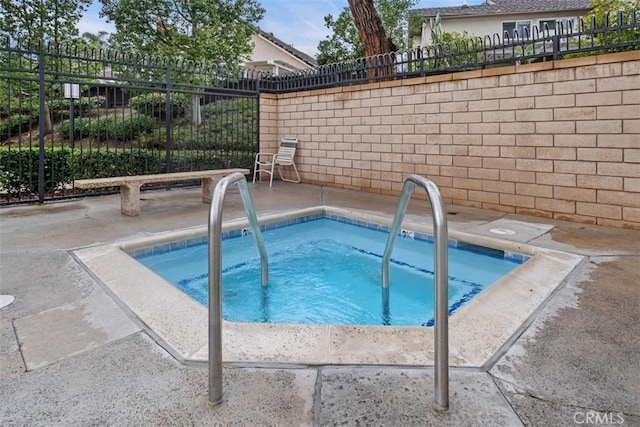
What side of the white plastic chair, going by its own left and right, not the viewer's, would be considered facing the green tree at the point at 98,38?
right

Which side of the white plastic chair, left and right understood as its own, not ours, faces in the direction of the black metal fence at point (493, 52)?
left

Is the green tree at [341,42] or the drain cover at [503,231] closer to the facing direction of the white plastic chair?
the drain cover

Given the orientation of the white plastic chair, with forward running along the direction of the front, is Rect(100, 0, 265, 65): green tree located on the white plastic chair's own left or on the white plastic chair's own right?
on the white plastic chair's own right

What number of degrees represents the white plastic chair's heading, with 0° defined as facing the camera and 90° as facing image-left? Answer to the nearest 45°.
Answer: approximately 45°

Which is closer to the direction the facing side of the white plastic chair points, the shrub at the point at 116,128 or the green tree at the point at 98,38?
the shrub

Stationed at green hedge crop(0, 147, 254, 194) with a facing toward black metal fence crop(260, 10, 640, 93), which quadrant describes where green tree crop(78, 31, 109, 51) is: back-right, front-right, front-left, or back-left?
back-left
